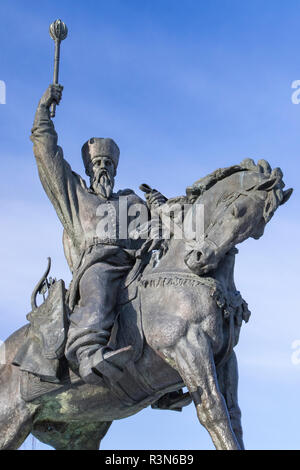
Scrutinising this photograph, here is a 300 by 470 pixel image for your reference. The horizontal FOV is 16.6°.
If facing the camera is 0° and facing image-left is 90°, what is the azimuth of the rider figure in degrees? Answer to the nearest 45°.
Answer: approximately 315°
